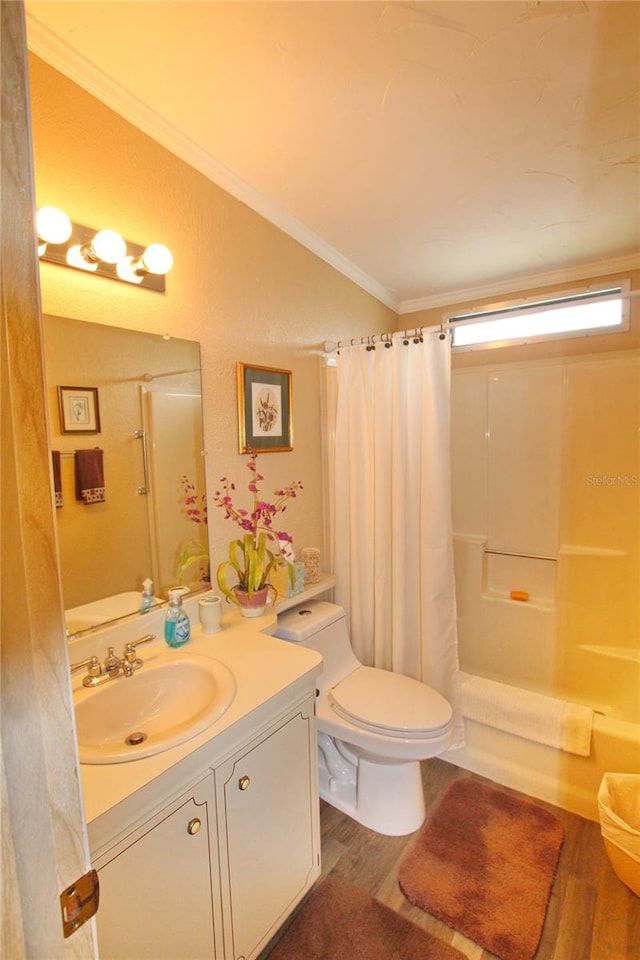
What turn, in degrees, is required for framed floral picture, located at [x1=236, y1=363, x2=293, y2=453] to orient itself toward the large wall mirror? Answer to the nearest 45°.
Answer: approximately 90° to its right

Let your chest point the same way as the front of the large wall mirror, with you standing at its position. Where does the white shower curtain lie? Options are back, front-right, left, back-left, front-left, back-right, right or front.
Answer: front-left

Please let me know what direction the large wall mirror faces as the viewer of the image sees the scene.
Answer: facing the viewer and to the right of the viewer

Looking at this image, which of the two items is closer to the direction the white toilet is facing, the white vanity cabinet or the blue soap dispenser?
the white vanity cabinet

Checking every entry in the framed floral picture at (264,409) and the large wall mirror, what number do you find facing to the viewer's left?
0

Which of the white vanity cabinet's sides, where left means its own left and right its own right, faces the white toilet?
left

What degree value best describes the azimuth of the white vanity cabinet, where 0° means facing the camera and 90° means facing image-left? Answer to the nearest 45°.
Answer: approximately 315°

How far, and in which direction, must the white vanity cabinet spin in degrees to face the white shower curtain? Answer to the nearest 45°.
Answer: approximately 90° to its left

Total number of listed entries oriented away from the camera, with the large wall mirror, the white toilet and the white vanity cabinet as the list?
0
